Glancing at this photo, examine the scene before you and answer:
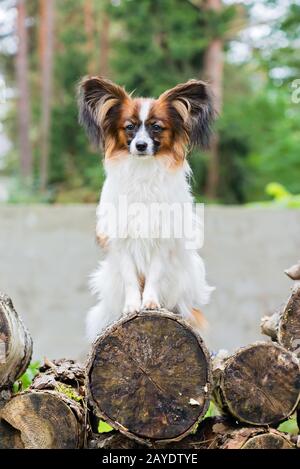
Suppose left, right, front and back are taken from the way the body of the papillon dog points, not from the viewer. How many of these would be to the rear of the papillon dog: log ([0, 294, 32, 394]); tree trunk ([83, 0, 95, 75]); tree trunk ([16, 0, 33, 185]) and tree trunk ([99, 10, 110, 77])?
3

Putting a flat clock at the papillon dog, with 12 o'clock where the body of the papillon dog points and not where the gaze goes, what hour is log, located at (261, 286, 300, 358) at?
The log is roughly at 10 o'clock from the papillon dog.

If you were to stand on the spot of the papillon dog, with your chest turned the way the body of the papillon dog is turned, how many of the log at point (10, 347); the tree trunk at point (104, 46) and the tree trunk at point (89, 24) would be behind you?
2

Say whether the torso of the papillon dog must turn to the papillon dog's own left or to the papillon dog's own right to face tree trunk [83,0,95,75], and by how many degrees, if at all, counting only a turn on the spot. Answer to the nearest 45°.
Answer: approximately 180°

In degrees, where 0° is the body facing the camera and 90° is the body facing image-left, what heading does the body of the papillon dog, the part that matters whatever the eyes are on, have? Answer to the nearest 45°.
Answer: approximately 0°

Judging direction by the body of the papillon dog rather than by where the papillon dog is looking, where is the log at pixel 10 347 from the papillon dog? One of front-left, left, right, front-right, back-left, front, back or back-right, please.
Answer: front-right

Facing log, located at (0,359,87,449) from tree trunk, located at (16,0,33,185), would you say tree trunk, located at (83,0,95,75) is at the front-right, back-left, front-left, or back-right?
back-left

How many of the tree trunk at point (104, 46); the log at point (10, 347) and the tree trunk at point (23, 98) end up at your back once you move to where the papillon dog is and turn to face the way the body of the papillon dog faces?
2
